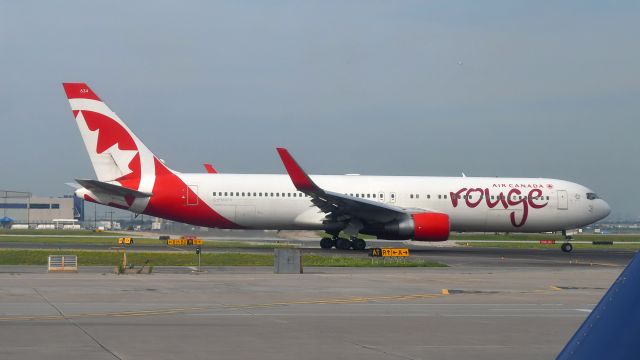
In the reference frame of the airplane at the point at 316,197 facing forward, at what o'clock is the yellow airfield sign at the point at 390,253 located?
The yellow airfield sign is roughly at 2 o'clock from the airplane.

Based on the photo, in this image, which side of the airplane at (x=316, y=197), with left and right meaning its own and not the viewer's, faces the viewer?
right

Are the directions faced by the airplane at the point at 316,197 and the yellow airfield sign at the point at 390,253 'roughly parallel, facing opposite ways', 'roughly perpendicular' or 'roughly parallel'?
roughly perpendicular

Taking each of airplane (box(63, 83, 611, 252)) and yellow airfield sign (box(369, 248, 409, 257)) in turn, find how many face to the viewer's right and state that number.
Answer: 1
